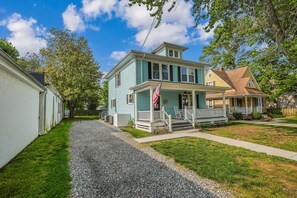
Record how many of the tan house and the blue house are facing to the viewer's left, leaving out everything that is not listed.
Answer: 0

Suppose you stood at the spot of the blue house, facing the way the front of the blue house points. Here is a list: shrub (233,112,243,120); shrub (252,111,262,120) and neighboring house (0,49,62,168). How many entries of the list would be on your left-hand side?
2

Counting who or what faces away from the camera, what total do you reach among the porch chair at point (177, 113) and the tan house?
0

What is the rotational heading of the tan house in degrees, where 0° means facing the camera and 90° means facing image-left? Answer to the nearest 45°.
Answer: approximately 315°

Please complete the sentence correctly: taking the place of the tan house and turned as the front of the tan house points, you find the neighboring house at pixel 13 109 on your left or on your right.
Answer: on your right

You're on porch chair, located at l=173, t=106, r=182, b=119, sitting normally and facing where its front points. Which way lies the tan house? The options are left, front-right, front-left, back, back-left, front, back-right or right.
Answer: left

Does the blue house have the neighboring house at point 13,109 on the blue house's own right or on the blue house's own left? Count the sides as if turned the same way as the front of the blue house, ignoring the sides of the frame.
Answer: on the blue house's own right

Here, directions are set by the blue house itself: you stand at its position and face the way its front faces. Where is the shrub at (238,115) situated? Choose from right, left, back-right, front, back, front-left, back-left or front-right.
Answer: left

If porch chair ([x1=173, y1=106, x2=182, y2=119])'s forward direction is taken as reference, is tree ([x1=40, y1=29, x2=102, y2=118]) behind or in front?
behind

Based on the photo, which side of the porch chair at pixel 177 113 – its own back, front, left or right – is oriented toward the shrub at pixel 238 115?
left

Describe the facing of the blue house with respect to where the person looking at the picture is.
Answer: facing the viewer and to the right of the viewer

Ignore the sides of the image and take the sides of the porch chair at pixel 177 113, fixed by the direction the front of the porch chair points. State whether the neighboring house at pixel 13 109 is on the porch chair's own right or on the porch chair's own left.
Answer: on the porch chair's own right
